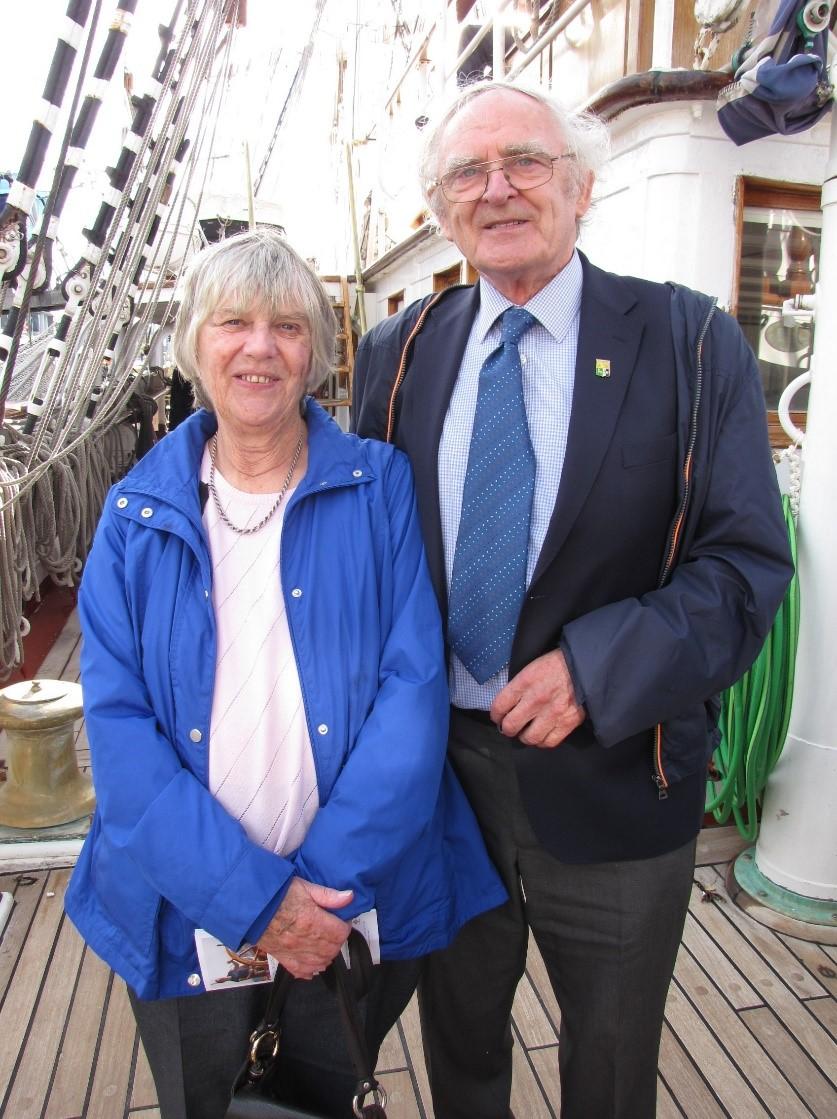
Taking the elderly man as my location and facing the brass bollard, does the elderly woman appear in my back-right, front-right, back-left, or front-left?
front-left

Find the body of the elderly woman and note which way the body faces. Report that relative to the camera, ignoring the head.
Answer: toward the camera

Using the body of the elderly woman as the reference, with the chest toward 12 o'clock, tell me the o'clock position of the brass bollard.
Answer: The brass bollard is roughly at 5 o'clock from the elderly woman.

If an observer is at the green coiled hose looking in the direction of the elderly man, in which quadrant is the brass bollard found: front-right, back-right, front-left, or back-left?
front-right

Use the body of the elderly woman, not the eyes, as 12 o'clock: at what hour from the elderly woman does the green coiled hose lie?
The green coiled hose is roughly at 8 o'clock from the elderly woman.

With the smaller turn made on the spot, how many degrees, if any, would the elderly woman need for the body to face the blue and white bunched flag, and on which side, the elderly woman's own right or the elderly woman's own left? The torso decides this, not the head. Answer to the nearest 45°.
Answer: approximately 135° to the elderly woman's own left

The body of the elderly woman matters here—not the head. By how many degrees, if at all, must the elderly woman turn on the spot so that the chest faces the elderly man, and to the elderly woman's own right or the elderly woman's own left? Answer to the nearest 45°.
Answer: approximately 90° to the elderly woman's own left

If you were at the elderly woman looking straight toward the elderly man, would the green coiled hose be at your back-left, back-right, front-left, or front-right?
front-left

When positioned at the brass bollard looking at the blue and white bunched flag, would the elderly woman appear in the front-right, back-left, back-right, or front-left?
front-right

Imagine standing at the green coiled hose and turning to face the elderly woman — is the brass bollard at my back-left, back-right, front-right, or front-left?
front-right

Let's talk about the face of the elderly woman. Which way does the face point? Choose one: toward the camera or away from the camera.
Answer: toward the camera
